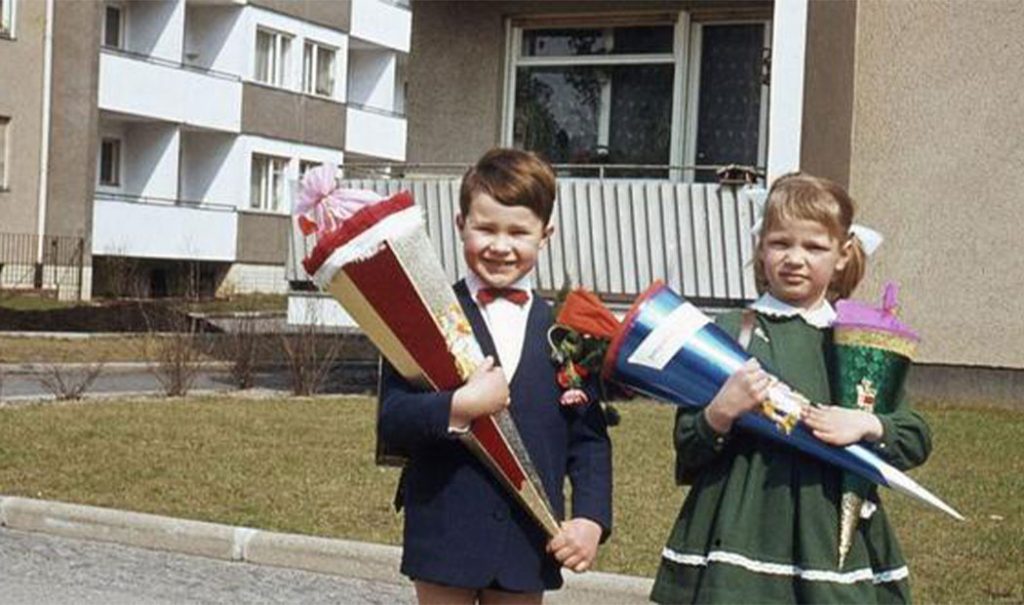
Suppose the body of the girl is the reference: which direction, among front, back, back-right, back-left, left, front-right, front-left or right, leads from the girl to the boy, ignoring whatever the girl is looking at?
right

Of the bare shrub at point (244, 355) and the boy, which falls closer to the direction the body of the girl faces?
the boy

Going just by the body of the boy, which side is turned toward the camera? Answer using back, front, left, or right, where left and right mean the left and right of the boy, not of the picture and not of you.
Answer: front

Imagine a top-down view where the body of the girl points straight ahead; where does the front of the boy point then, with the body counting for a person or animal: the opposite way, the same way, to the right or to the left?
the same way

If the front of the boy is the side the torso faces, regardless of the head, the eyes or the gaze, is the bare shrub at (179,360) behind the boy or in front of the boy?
behind

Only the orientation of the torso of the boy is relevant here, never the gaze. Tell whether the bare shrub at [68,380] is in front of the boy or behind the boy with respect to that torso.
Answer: behind

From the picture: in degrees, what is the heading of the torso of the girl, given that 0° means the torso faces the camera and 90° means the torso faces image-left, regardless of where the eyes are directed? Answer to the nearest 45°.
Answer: approximately 0°

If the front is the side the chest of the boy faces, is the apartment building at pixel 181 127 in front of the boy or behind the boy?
behind

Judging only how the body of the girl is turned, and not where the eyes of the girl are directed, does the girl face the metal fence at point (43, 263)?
no

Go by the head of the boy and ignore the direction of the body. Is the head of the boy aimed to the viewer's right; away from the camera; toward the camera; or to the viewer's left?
toward the camera

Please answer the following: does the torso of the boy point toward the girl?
no

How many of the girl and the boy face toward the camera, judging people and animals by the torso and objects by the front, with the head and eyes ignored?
2

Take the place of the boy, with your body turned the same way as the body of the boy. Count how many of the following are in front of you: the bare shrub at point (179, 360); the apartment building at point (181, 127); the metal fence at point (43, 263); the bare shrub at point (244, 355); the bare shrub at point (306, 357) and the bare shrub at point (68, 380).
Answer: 0

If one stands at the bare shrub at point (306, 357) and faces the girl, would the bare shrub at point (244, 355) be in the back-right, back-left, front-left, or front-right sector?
back-right

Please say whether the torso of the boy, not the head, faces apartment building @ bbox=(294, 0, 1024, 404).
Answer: no

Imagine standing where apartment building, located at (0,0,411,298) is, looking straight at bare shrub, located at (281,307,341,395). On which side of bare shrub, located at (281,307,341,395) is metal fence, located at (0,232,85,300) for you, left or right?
right

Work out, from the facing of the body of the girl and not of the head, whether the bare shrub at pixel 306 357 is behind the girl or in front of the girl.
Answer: behind
